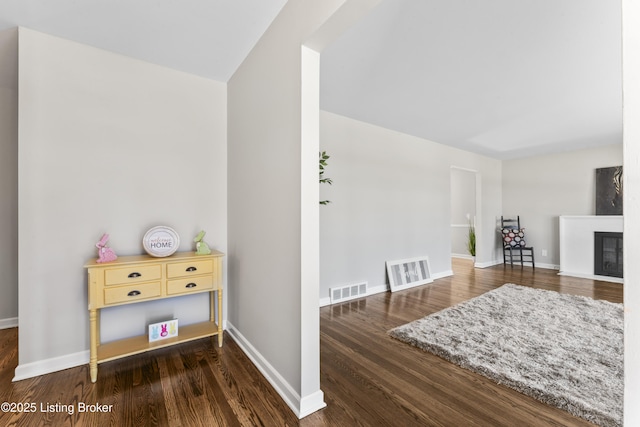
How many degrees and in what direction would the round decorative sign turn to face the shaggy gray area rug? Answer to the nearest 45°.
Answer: approximately 45° to its left

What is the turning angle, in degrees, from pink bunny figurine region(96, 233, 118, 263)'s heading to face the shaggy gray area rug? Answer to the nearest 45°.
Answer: approximately 135° to its left

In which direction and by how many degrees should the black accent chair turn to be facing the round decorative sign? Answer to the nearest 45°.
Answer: approximately 45° to its right

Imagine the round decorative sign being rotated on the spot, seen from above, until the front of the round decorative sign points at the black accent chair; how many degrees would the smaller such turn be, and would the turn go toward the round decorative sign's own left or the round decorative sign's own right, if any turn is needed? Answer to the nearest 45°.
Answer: approximately 90° to the round decorative sign's own left
